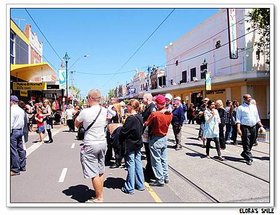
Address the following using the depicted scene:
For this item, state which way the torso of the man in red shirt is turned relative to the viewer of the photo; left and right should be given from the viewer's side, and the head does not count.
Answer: facing away from the viewer and to the left of the viewer

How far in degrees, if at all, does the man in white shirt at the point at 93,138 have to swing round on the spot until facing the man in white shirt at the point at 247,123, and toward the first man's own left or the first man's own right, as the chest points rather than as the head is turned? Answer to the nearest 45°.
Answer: approximately 90° to the first man's own right

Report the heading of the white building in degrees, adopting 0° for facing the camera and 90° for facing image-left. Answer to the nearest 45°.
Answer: approximately 45°

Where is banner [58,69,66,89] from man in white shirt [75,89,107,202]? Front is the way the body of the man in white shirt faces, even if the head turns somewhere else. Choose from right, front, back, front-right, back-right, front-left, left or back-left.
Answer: front-right

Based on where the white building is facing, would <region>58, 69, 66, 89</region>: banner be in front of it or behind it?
in front

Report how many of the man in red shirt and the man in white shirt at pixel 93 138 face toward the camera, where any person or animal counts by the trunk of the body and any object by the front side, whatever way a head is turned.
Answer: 0

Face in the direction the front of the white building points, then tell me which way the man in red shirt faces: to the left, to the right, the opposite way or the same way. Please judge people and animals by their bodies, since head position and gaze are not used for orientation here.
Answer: to the right

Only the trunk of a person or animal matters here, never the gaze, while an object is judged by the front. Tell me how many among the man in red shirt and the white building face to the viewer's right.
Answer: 0

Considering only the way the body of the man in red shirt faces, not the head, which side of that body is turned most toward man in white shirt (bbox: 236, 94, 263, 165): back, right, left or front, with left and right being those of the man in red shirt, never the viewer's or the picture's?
right

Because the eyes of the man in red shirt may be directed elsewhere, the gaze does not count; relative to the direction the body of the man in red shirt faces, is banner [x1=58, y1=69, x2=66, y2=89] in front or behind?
in front

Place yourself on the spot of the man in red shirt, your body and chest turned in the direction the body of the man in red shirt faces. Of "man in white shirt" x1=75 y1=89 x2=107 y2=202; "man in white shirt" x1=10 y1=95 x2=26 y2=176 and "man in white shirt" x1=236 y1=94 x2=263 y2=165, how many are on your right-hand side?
1

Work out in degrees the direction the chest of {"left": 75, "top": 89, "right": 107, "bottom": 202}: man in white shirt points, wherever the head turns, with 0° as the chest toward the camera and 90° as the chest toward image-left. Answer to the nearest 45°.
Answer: approximately 135°
